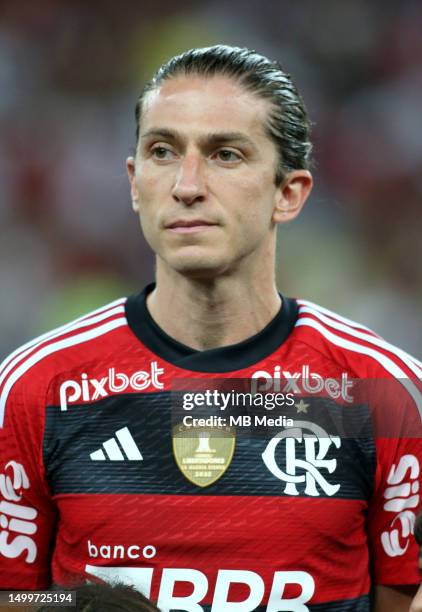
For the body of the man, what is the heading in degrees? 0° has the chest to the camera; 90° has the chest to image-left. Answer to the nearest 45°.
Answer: approximately 0°
